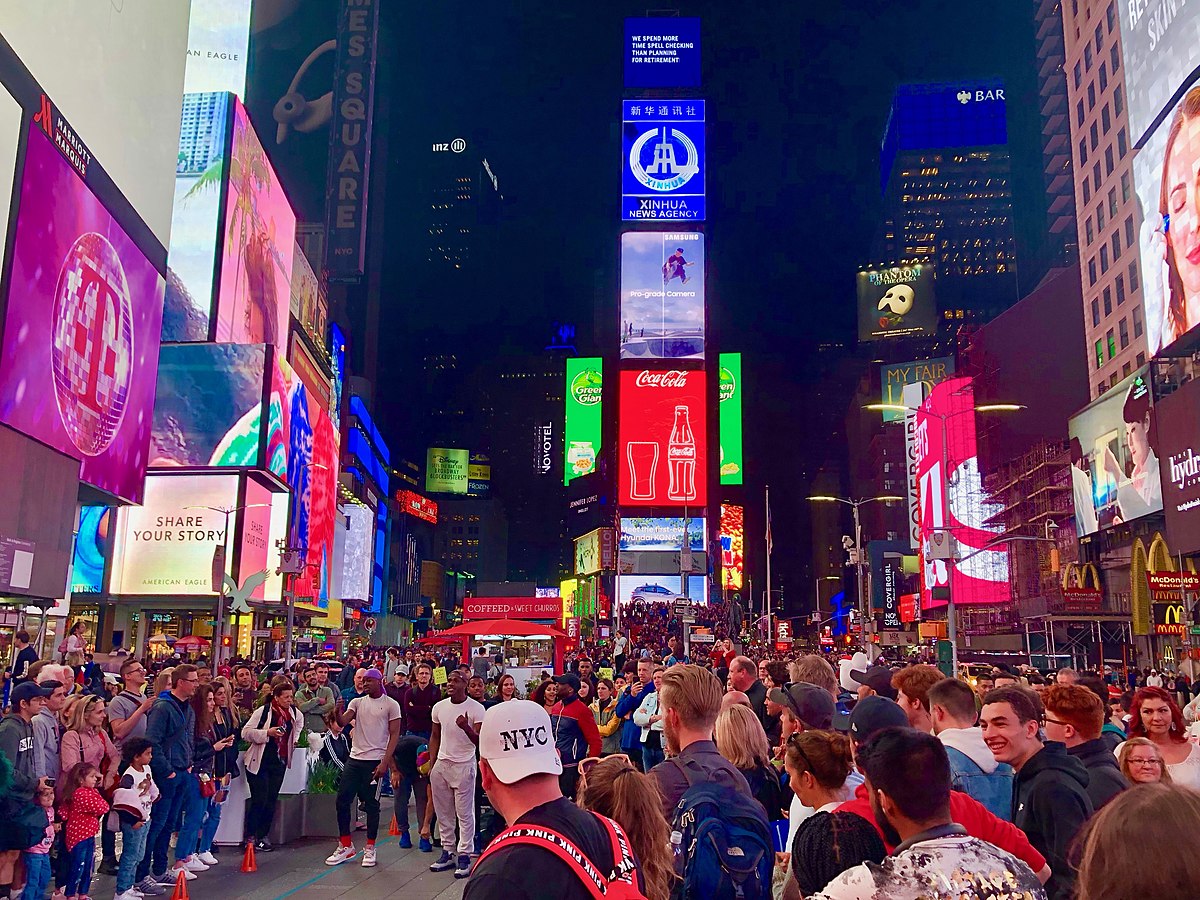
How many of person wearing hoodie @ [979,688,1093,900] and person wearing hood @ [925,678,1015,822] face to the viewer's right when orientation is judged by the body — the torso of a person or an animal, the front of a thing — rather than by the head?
0

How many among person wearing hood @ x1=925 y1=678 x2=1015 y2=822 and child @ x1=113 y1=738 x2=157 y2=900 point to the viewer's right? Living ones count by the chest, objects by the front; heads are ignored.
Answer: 1

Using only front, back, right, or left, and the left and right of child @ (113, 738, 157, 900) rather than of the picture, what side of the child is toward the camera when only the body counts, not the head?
right

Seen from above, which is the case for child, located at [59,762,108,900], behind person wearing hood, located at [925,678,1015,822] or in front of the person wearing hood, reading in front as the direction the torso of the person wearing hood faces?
in front

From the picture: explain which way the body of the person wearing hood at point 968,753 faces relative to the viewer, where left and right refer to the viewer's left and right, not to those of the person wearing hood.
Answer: facing away from the viewer and to the left of the viewer

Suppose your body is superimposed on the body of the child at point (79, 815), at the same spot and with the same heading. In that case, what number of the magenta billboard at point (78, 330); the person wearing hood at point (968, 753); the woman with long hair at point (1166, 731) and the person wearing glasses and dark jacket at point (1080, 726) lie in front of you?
3

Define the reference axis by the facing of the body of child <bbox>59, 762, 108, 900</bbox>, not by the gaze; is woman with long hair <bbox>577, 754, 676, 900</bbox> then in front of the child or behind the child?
in front

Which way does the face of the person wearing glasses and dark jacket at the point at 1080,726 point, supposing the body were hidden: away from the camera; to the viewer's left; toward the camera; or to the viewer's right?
to the viewer's left

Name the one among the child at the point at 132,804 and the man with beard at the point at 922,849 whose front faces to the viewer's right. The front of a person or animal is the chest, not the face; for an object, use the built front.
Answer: the child

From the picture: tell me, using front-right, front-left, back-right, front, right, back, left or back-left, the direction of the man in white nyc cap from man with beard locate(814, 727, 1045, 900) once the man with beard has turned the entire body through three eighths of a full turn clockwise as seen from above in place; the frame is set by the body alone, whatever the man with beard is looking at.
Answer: back

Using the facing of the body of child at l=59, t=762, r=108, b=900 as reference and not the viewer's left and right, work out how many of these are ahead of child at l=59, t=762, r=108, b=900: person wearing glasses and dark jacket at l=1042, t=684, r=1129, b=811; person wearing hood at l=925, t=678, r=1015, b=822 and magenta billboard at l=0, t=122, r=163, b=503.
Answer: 2

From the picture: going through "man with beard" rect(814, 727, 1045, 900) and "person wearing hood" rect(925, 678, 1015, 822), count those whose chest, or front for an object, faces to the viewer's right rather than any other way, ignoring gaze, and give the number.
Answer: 0

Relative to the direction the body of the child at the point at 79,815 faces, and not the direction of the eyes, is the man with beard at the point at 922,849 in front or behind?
in front

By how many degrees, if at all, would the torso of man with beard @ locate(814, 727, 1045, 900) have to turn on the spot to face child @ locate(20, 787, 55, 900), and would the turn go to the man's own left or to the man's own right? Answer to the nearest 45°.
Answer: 0° — they already face them
